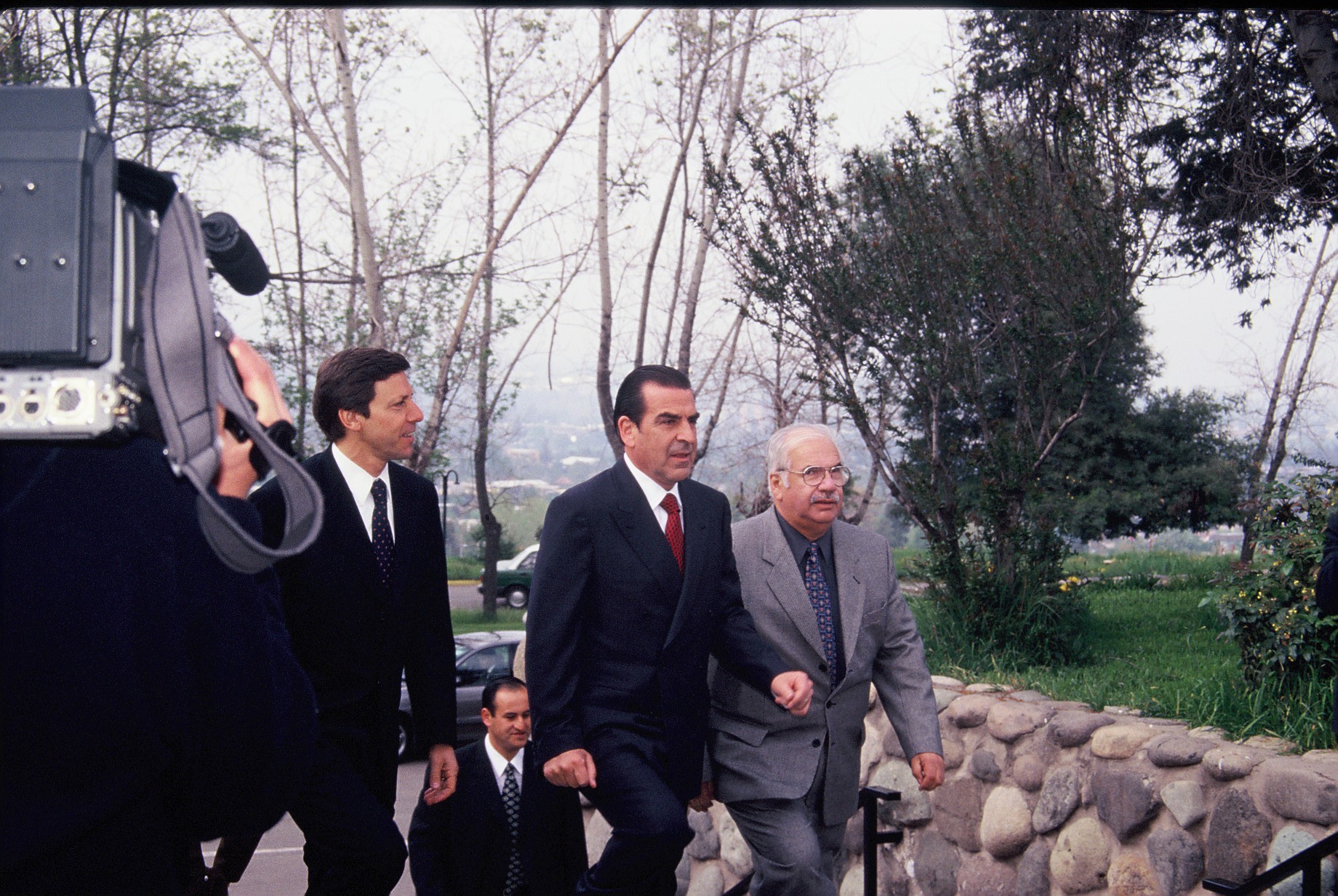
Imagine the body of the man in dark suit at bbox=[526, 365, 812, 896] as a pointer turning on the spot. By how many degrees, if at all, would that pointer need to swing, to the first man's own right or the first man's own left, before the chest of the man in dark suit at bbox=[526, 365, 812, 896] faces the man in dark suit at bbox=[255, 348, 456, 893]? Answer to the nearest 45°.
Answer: approximately 135° to the first man's own right

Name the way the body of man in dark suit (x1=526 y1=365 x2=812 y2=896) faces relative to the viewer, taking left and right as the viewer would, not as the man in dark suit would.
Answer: facing the viewer and to the right of the viewer

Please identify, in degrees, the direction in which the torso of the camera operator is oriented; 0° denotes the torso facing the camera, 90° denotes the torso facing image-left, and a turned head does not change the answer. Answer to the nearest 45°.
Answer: approximately 225°

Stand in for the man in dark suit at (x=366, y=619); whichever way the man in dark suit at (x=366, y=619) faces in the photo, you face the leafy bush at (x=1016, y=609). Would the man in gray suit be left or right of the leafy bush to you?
right

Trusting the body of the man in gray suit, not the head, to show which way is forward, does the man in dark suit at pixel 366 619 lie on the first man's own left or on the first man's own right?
on the first man's own right

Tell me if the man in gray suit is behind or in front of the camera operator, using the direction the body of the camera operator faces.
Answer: in front

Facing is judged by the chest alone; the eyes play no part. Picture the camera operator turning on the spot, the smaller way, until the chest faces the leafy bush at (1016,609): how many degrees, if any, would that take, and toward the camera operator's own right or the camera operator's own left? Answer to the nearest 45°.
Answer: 0° — they already face it

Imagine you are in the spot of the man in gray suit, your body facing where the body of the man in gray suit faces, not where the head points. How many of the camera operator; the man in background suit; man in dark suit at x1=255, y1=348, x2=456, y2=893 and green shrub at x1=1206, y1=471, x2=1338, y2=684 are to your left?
1

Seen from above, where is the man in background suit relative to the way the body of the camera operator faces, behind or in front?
in front

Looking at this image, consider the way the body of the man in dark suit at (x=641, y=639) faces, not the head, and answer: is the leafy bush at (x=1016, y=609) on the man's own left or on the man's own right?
on the man's own left

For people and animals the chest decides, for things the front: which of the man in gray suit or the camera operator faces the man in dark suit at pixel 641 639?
the camera operator

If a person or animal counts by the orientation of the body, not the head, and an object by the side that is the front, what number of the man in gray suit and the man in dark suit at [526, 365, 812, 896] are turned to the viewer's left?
0
